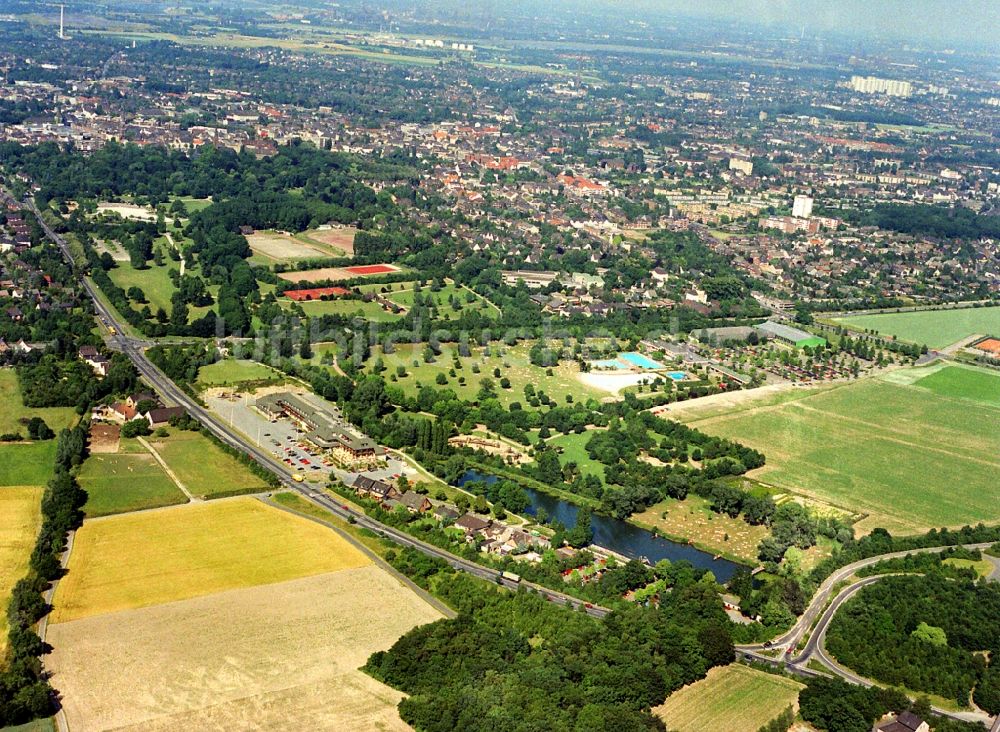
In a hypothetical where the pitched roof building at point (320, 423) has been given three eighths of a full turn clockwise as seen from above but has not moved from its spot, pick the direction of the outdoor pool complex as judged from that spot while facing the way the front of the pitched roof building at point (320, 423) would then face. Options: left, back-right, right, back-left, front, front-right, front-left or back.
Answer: front-right

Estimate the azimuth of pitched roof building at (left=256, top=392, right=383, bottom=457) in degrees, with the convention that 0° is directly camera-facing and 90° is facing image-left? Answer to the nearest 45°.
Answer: approximately 45°

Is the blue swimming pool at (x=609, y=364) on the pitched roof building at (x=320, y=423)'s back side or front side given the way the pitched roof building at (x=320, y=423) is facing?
on the back side

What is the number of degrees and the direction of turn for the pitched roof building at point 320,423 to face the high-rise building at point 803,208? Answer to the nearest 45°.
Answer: approximately 180°

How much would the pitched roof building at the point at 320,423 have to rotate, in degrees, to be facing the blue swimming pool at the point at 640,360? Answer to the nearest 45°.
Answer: approximately 180°
